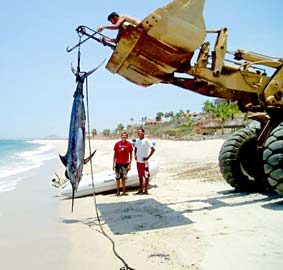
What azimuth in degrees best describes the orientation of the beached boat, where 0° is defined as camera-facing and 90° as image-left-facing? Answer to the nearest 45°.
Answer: approximately 270°

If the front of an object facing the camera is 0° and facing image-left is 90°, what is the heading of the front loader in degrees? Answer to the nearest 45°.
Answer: approximately 45°

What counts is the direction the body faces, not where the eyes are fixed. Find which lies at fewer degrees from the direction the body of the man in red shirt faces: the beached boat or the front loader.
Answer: the front loader
